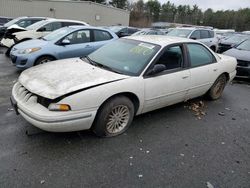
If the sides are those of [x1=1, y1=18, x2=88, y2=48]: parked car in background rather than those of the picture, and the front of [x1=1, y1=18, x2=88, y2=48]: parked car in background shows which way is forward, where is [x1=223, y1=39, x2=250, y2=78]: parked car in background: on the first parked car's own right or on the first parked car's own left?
on the first parked car's own left

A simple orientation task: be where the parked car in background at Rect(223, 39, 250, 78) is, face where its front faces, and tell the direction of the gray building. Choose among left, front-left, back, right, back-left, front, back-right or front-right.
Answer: right

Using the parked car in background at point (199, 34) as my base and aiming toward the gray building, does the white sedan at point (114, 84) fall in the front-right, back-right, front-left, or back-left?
back-left

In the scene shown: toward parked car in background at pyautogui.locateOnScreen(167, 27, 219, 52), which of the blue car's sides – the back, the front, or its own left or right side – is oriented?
back

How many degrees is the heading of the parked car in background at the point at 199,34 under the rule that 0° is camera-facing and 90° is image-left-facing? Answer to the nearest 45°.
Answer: approximately 45°

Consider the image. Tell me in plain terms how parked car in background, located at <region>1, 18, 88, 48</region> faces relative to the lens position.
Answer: facing the viewer and to the left of the viewer

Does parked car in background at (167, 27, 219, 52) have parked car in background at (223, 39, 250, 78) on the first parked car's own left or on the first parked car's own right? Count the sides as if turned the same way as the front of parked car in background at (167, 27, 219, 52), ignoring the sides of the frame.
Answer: on the first parked car's own left

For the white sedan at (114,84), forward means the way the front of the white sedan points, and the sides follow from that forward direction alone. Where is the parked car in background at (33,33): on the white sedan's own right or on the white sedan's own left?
on the white sedan's own right
